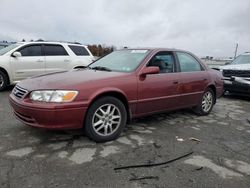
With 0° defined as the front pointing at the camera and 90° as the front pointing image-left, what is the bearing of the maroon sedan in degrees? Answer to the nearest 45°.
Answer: approximately 45°

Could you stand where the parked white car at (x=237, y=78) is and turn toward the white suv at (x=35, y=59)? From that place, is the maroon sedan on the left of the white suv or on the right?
left

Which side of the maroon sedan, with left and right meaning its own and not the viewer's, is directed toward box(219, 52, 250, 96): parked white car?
back

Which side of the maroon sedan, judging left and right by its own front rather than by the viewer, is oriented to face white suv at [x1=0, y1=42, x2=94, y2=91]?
right
